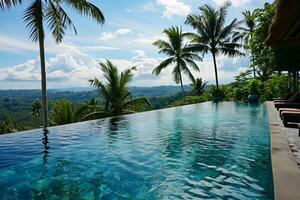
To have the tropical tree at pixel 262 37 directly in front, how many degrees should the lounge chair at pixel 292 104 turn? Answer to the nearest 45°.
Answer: approximately 90° to its right

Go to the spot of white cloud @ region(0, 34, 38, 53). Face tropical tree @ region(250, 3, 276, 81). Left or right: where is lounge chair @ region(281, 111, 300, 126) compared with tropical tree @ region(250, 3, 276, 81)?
right

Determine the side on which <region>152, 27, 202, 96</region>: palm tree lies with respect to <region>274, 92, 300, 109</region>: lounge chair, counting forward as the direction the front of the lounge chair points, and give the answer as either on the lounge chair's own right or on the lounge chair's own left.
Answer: on the lounge chair's own right

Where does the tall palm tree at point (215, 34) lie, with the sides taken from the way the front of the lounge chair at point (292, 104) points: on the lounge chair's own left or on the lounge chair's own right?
on the lounge chair's own right

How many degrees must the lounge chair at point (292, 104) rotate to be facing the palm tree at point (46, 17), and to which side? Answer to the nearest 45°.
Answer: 0° — it already faces it

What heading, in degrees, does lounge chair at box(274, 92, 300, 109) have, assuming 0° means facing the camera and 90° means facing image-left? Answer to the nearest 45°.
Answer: approximately 90°

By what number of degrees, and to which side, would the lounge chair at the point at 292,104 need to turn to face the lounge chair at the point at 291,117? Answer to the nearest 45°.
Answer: approximately 90° to its left
